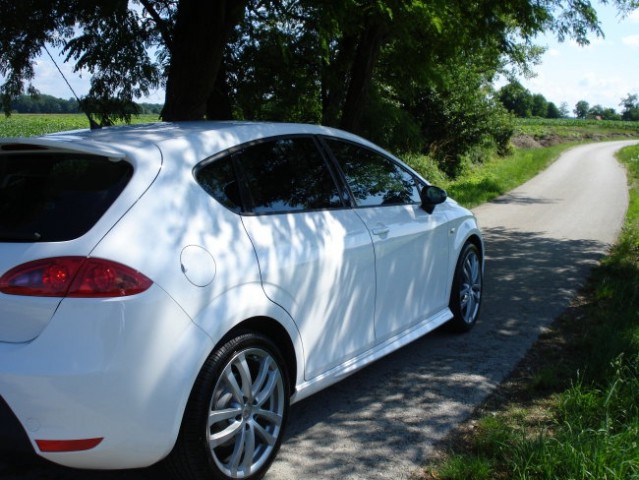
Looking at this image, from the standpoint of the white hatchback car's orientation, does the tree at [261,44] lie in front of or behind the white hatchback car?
in front

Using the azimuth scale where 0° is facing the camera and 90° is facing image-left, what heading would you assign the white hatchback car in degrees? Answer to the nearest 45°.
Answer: approximately 225°
